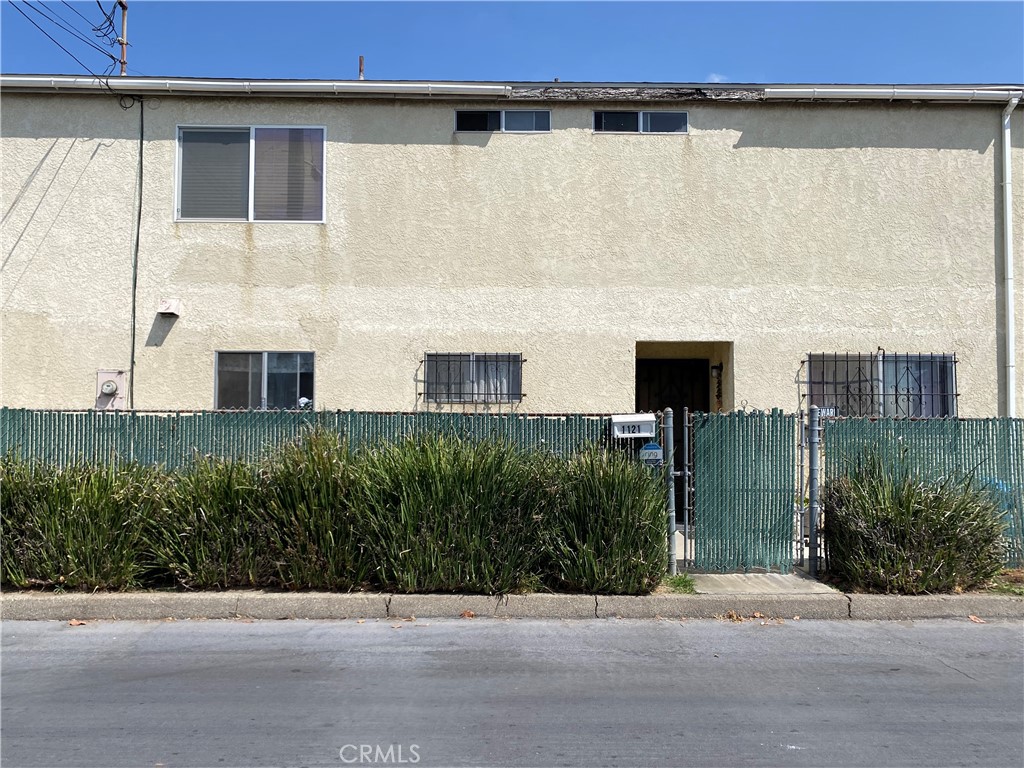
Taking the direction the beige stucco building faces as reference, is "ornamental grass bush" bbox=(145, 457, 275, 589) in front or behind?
in front

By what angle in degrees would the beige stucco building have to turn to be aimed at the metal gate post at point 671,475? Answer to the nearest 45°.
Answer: approximately 45° to its left

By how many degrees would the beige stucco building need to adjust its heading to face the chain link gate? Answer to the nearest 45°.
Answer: approximately 45° to its left

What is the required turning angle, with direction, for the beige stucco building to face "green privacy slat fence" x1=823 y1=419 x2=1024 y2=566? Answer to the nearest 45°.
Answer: approximately 45° to its left

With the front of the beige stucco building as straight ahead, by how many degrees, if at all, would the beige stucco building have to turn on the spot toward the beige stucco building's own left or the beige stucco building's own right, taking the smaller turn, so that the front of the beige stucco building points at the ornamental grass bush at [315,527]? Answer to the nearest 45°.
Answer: approximately 45° to the beige stucco building's own right

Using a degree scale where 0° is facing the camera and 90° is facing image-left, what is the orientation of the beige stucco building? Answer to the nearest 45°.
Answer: approximately 0°

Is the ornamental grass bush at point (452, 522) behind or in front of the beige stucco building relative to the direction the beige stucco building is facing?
in front
